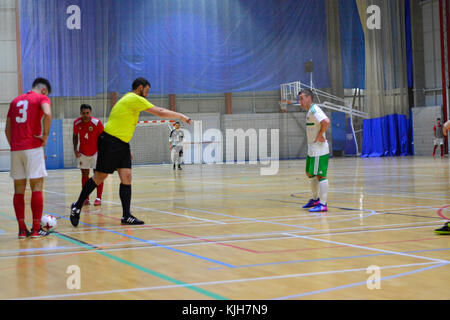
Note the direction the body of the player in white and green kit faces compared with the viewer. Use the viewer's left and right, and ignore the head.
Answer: facing to the left of the viewer

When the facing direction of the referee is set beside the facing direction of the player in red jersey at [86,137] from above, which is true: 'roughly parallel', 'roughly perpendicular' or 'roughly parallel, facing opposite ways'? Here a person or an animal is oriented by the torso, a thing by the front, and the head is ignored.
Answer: roughly perpendicular

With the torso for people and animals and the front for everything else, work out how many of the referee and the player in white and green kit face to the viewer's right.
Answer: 1

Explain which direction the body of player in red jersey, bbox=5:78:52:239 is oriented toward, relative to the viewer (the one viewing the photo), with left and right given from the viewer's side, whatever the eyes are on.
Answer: facing away from the viewer and to the right of the viewer

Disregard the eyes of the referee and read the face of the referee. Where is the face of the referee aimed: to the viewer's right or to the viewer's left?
to the viewer's right

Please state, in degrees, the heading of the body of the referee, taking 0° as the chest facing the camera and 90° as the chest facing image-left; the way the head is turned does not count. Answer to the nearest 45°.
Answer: approximately 270°

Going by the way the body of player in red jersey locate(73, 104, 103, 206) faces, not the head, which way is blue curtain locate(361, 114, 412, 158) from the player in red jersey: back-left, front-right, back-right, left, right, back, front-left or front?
back-left
